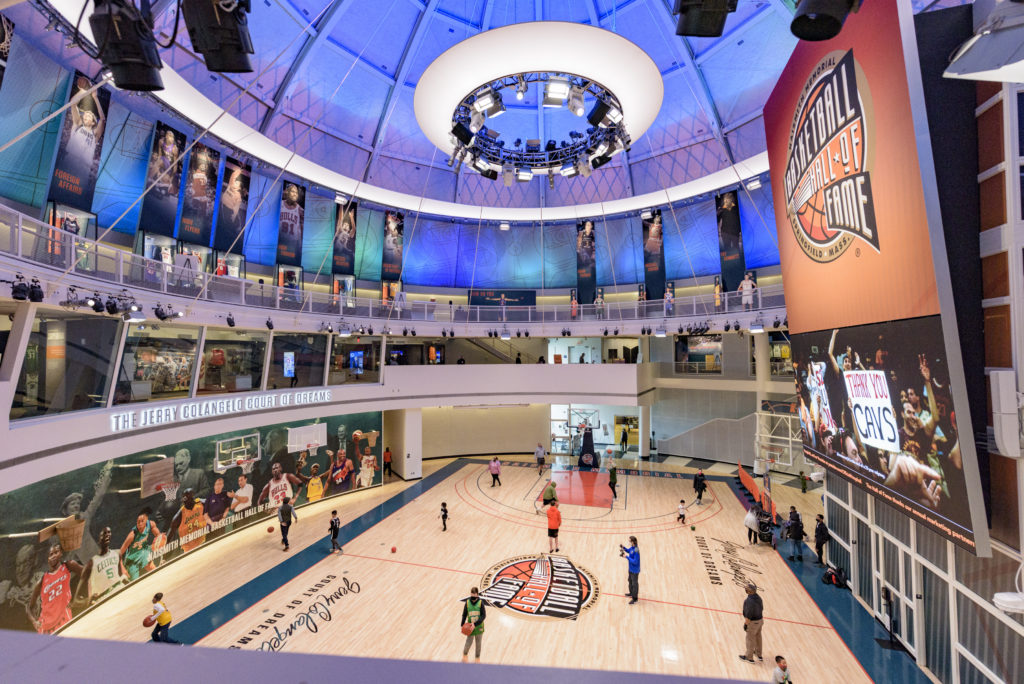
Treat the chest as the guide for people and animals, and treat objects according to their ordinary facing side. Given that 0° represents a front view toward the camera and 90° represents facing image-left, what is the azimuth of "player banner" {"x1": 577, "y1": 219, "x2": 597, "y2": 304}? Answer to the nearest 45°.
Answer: approximately 0°

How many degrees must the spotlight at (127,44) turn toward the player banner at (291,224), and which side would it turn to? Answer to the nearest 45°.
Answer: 0° — it already faces it

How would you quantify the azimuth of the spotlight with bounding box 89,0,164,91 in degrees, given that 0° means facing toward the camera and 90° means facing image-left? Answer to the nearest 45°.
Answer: approximately 225°

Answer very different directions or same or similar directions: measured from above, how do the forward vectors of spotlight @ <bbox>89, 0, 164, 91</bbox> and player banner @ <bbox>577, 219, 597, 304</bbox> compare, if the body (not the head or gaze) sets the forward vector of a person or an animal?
very different directions

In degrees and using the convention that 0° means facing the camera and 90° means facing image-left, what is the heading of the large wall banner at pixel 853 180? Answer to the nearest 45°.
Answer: approximately 45°

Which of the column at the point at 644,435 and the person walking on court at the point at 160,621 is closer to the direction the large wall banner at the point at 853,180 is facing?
the person walking on court

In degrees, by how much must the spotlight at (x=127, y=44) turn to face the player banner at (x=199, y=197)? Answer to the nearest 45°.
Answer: approximately 45° to its left

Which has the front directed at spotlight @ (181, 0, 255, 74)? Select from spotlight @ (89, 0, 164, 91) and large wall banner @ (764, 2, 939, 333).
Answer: the large wall banner

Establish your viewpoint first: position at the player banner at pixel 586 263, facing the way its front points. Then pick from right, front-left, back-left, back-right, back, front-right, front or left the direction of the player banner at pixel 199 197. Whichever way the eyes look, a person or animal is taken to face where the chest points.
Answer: front-right
